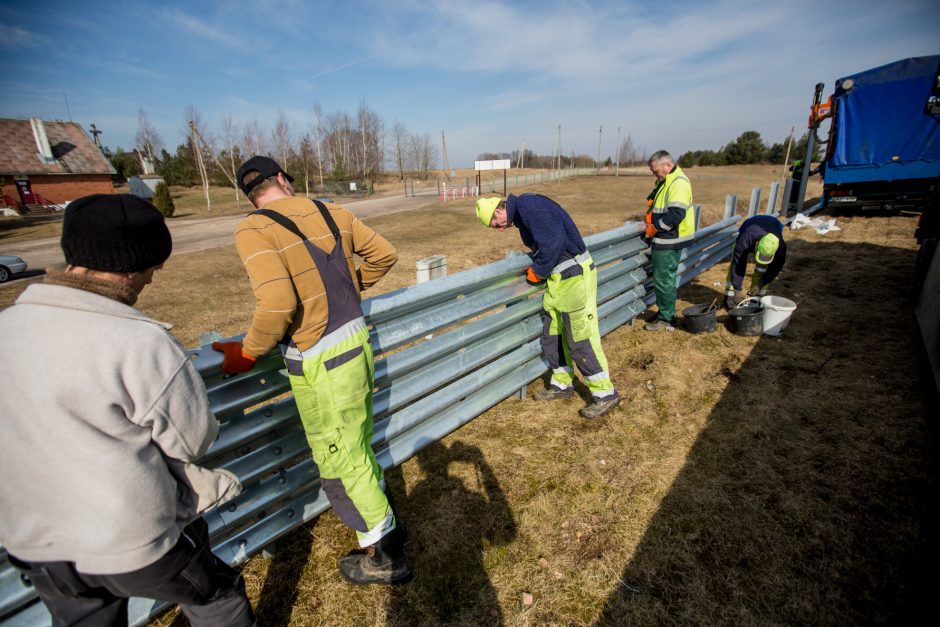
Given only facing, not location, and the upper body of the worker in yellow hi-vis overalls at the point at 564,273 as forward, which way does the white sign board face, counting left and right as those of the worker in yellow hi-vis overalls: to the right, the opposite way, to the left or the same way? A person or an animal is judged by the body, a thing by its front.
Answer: to the left

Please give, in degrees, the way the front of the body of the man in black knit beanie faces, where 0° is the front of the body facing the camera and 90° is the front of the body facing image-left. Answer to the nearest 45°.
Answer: approximately 225°

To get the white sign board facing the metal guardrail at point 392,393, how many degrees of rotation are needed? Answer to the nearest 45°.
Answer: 0° — it already faces it

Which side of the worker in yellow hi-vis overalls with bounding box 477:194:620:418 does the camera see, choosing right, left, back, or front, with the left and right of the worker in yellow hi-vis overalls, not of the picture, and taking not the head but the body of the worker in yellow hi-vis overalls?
left

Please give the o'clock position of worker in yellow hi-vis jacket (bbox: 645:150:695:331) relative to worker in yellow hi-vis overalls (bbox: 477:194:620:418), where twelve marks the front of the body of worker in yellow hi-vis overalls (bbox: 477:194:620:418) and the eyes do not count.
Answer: worker in yellow hi-vis jacket (bbox: 645:150:695:331) is roughly at 4 o'clock from worker in yellow hi-vis overalls (bbox: 477:194:620:418).

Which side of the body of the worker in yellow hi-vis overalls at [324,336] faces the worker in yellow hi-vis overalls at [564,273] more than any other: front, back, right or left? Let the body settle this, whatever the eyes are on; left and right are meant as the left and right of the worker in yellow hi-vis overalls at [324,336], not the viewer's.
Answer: right

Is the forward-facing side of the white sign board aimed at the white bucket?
yes

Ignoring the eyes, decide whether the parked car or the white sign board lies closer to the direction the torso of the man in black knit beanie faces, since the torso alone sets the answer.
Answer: the white sign board

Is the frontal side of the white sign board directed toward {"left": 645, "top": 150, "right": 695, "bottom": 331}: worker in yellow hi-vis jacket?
yes
